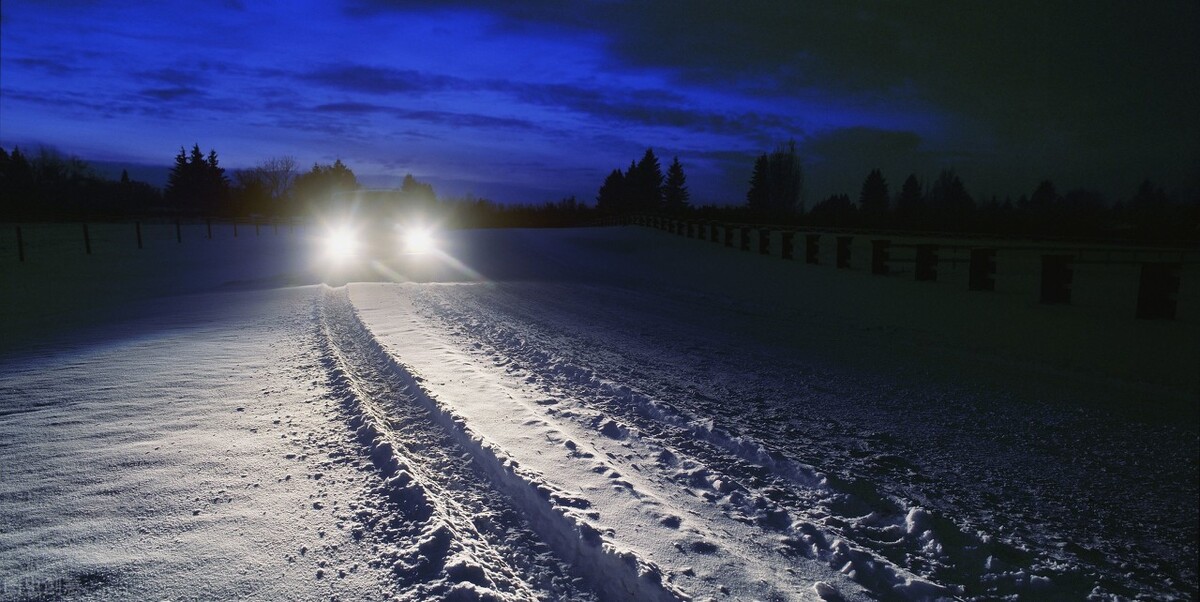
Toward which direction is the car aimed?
toward the camera
